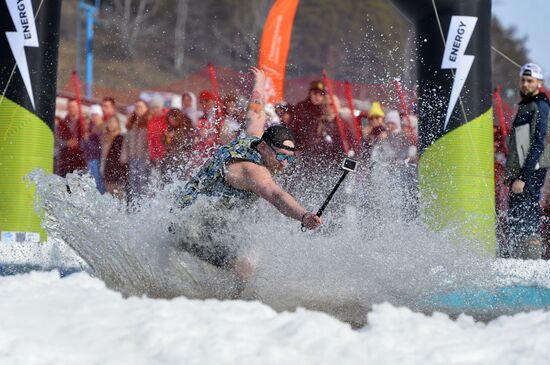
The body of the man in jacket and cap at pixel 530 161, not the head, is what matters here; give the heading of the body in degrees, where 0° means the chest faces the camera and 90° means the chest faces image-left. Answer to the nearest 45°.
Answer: approximately 45°

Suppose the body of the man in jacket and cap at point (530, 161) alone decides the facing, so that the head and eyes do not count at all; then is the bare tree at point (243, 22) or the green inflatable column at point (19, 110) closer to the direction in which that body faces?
the green inflatable column

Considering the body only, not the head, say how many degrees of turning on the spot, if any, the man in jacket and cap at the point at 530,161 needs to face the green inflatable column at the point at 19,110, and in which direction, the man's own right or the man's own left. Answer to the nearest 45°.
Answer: approximately 45° to the man's own right

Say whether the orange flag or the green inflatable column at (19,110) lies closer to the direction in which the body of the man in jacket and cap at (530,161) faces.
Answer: the green inflatable column

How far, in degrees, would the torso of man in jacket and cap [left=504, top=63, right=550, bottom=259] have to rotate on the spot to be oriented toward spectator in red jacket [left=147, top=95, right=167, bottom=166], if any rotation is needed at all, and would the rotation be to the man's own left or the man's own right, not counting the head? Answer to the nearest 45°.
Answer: approximately 45° to the man's own right

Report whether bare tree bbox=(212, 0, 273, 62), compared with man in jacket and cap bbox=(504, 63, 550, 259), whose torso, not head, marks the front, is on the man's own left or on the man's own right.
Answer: on the man's own right
